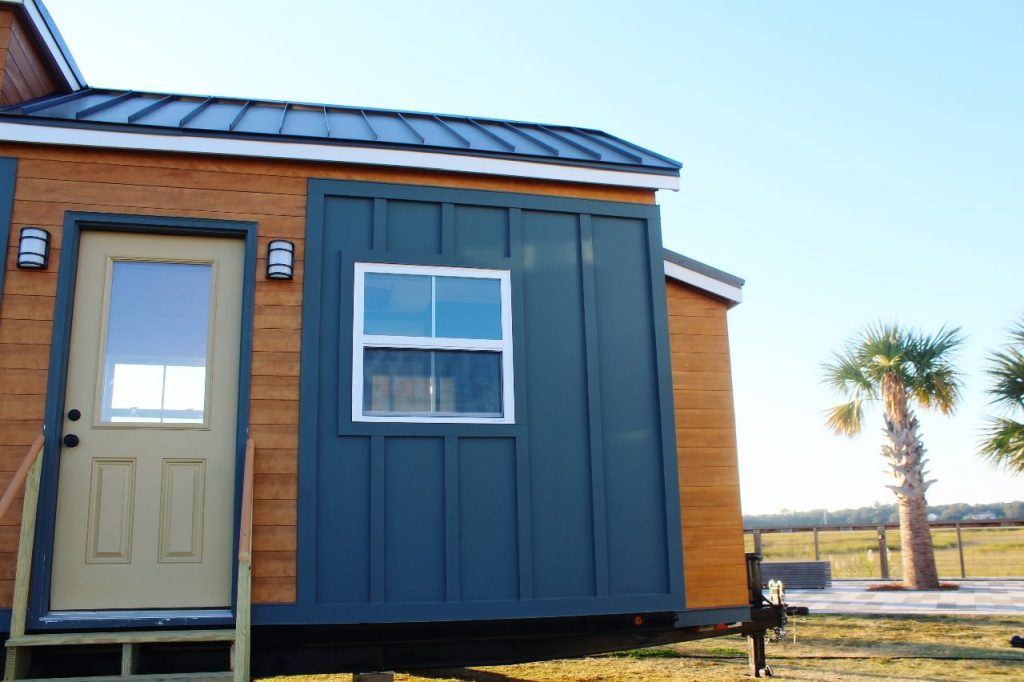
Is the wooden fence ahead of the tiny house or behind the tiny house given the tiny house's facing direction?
behind

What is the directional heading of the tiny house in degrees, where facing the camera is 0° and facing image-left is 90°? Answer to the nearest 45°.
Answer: approximately 0°

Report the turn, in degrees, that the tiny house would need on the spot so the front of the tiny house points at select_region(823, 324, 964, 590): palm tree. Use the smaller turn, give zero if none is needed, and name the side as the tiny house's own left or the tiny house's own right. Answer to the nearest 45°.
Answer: approximately 135° to the tiny house's own left

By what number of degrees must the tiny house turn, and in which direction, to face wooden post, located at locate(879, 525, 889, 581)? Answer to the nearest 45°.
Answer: approximately 135° to its left
